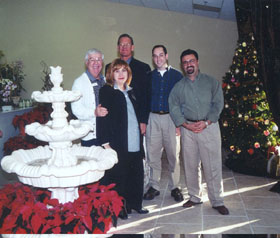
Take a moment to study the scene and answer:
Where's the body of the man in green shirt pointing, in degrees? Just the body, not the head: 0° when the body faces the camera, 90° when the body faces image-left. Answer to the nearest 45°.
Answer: approximately 0°

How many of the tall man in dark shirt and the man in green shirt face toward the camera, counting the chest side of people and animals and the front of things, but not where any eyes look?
2

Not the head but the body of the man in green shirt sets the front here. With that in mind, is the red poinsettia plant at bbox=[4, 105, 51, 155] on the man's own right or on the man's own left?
on the man's own right

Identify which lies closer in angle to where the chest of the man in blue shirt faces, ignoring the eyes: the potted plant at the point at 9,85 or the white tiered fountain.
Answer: the white tiered fountain
